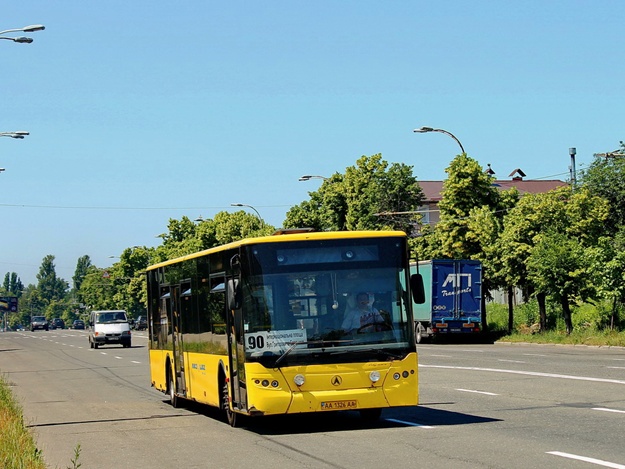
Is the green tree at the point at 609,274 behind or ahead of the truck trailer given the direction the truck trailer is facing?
behind

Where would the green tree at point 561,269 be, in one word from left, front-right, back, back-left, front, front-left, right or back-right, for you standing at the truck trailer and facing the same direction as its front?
back-right

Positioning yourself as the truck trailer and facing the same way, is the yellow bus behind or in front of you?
behind

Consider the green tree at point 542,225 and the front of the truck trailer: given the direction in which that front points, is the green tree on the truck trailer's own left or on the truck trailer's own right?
on the truck trailer's own right

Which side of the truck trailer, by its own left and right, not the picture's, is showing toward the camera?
back

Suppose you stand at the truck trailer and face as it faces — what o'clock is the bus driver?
The bus driver is roughly at 6 o'clock from the truck trailer.
